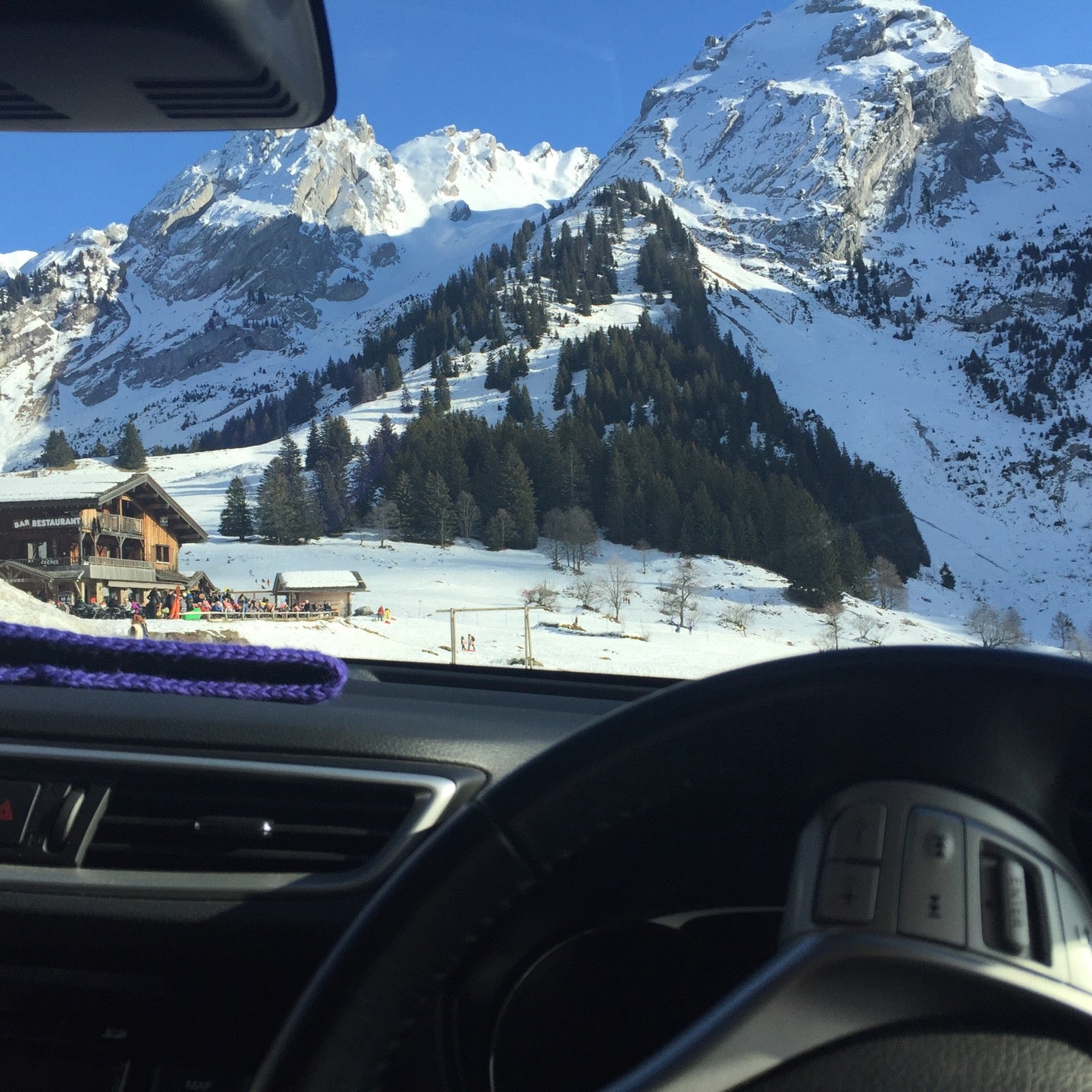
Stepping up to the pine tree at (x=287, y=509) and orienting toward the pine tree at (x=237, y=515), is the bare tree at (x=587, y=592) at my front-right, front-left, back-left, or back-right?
back-left

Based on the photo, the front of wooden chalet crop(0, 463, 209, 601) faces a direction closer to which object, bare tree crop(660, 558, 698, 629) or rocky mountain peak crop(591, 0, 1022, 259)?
the bare tree

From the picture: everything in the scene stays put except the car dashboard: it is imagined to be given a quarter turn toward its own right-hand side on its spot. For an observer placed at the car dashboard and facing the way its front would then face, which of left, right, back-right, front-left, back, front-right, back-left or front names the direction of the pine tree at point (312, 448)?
right

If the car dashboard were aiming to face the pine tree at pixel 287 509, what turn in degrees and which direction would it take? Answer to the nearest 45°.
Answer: approximately 180°

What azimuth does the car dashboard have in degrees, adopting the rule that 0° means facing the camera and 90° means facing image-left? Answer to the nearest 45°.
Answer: approximately 0°

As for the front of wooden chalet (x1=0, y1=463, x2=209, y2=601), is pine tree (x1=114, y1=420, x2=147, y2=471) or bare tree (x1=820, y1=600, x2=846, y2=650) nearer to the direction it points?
the bare tree
